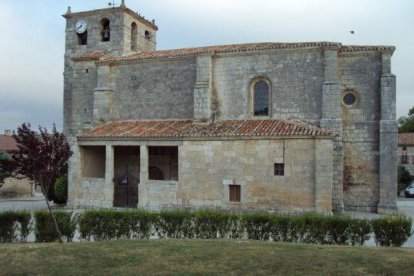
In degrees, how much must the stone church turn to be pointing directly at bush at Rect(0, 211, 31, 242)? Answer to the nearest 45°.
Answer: approximately 45° to its right

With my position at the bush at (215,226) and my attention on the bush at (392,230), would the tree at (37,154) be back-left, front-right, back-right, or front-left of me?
back-right

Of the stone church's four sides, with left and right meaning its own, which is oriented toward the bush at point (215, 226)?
front

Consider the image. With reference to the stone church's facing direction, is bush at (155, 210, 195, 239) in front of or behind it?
in front

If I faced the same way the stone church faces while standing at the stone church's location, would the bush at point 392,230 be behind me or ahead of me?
ahead
